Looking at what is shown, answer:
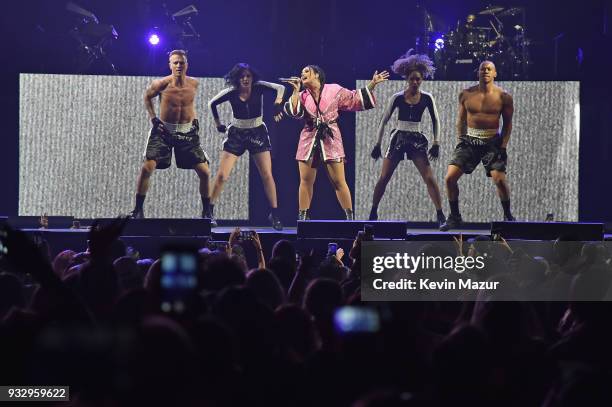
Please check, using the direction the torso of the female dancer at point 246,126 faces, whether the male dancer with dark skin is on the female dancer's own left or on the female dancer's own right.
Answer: on the female dancer's own left

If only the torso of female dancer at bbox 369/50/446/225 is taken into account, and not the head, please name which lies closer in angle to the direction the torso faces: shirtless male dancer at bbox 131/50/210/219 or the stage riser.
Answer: the stage riser

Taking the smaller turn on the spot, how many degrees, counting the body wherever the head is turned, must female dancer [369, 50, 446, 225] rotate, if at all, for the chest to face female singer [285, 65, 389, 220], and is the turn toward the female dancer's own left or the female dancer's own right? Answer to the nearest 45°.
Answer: approximately 90° to the female dancer's own right

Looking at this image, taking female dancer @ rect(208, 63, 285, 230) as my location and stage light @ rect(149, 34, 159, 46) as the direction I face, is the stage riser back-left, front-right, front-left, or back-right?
back-right

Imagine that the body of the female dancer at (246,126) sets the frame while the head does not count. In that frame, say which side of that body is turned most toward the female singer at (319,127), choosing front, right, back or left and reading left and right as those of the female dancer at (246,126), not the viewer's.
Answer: left

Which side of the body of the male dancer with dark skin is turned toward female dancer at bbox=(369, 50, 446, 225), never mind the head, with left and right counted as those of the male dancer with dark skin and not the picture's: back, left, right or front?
right

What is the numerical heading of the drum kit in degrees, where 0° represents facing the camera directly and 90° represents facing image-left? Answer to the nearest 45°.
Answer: approximately 0°

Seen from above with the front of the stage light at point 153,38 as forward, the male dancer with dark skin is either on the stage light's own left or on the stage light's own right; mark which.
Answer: on the stage light's own left
